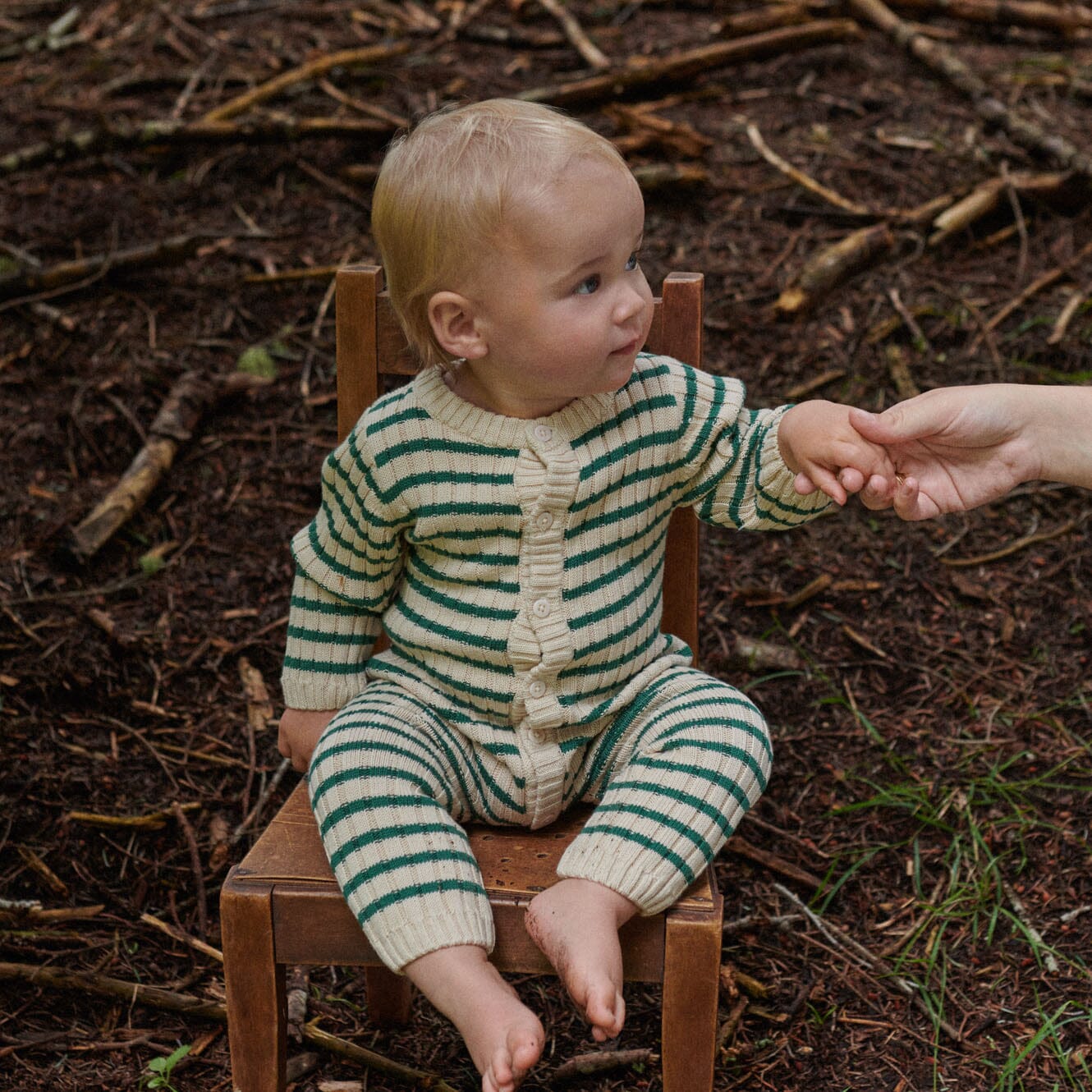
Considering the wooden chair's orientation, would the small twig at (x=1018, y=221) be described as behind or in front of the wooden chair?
behind

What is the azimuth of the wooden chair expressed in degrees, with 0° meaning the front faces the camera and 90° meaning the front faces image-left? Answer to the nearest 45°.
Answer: approximately 0°

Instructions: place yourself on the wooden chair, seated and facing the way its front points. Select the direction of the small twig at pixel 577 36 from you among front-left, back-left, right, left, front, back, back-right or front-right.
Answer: back

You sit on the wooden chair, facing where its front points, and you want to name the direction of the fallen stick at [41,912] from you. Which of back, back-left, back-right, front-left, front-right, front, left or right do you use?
back-right

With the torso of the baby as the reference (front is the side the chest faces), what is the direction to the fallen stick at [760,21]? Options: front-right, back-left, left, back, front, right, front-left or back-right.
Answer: back

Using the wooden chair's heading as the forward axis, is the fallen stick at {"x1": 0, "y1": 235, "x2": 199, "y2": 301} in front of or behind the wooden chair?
behind

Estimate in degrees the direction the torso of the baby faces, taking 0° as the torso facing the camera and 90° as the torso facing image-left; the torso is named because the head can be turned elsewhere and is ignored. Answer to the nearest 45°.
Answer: approximately 0°

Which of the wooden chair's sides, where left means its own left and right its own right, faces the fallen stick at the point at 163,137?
back

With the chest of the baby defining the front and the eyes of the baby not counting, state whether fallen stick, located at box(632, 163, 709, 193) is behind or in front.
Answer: behind
